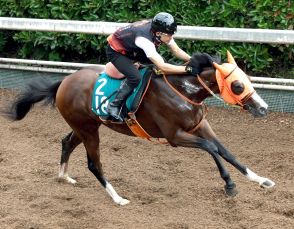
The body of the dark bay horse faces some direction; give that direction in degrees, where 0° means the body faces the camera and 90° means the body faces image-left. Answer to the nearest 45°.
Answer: approximately 270°

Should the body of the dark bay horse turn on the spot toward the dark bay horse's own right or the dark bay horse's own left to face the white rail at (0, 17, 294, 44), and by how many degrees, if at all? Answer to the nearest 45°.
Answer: approximately 90° to the dark bay horse's own left

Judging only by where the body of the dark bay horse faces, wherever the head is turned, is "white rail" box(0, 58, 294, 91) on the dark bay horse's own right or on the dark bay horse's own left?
on the dark bay horse's own left

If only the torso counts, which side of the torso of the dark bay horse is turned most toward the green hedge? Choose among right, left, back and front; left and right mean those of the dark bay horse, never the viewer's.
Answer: left
